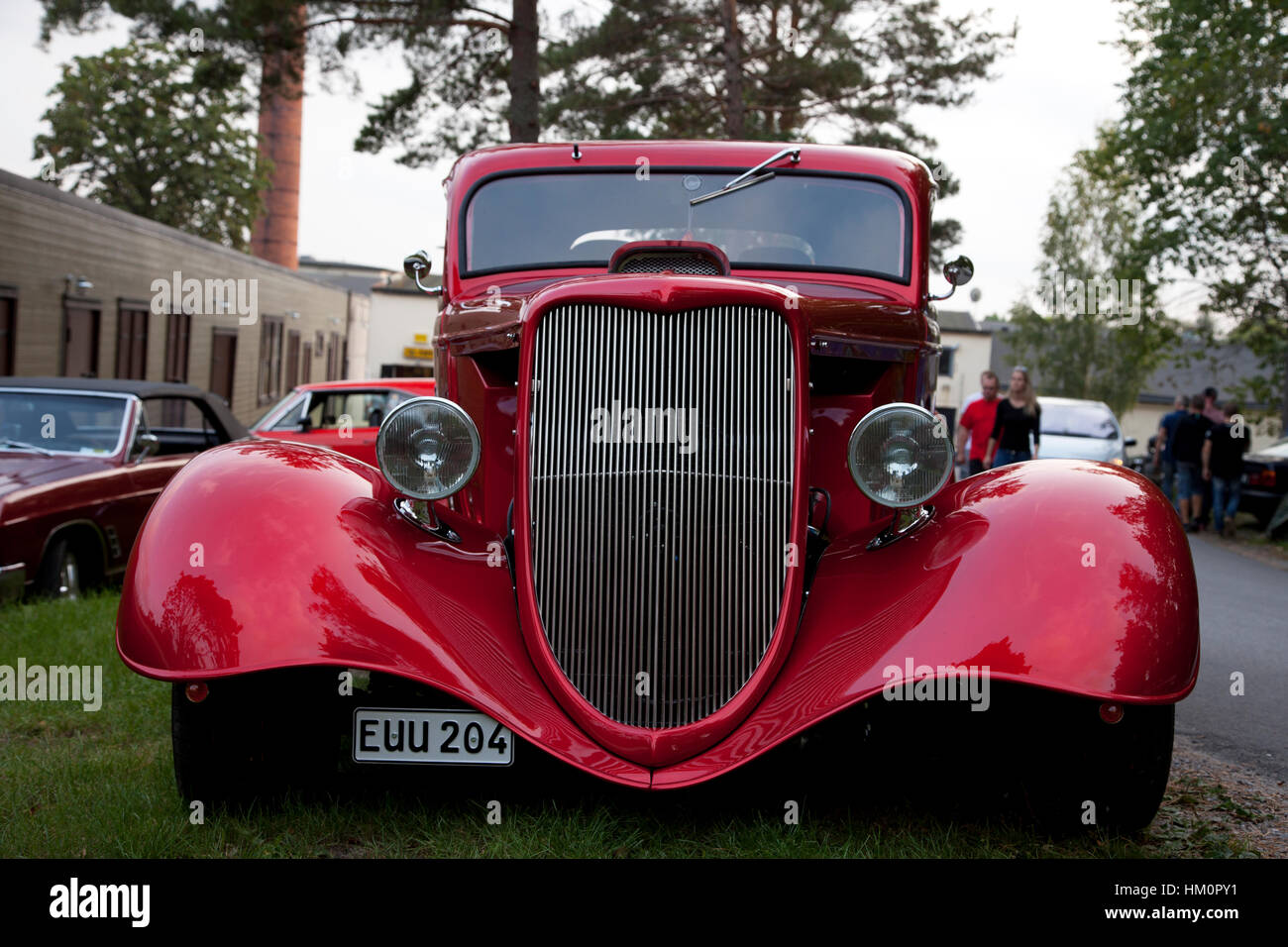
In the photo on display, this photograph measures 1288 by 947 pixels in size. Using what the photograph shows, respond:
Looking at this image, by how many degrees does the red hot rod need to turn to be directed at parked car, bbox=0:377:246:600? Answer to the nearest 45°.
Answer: approximately 135° to its right

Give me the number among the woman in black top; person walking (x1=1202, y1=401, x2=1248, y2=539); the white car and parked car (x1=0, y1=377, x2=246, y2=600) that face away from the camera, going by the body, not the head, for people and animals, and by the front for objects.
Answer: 1

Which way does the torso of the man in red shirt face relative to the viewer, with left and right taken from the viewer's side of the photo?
facing the viewer

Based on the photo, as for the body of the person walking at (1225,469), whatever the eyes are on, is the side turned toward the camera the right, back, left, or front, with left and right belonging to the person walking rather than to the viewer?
back

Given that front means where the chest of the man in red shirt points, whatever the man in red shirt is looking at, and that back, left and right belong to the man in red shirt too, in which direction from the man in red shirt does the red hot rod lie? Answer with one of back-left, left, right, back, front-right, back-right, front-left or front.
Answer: front

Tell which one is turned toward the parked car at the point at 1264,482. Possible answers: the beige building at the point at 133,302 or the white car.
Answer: the beige building

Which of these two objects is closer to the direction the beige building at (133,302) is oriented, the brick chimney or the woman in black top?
the woman in black top

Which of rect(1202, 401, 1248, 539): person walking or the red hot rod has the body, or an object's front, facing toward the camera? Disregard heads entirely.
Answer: the red hot rod

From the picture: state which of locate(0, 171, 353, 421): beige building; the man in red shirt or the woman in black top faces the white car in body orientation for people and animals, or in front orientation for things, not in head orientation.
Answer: the beige building

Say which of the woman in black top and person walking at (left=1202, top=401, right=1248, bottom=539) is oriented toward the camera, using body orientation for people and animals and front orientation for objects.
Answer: the woman in black top

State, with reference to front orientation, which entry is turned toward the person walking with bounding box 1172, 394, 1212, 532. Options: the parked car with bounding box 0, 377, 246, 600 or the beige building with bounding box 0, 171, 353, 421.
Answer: the beige building

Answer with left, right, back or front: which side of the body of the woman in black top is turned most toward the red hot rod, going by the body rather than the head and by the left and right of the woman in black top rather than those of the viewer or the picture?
front

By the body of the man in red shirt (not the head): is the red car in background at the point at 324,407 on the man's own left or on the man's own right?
on the man's own right

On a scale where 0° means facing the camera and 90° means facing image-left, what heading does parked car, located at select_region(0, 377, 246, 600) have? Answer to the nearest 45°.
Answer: approximately 45°
